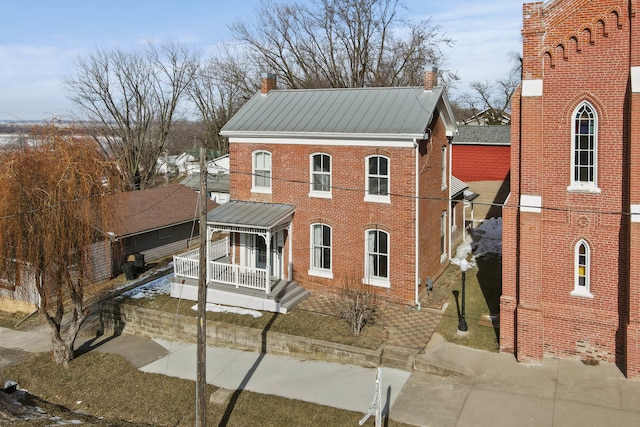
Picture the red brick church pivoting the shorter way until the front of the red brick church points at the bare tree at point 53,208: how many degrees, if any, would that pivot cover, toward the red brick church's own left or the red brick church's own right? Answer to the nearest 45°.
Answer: approximately 90° to the red brick church's own right

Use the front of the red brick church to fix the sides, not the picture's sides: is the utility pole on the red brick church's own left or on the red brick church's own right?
on the red brick church's own right

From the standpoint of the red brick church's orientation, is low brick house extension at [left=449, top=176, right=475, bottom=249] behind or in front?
behind

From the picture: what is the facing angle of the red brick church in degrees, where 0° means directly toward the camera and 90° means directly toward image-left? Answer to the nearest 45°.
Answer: approximately 0°
